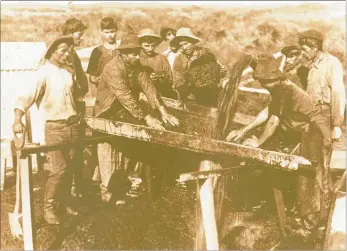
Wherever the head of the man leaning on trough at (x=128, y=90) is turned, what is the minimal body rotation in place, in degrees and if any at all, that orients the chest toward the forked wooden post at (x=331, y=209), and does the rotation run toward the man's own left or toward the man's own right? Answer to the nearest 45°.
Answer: approximately 45° to the man's own left

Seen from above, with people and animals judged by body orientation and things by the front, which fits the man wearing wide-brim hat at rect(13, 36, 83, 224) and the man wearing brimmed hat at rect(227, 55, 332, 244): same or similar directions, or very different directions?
very different directions

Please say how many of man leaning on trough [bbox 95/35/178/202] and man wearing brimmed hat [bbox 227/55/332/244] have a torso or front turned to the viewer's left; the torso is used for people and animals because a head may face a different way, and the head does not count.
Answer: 1

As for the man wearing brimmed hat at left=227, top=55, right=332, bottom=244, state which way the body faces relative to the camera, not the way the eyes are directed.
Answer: to the viewer's left

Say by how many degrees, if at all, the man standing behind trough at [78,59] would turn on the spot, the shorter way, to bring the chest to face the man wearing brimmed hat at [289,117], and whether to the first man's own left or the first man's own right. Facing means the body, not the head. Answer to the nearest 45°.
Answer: approximately 45° to the first man's own left

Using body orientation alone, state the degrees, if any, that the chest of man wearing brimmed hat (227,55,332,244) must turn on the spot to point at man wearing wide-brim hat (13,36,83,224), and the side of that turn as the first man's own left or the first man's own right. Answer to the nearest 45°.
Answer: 0° — they already face them

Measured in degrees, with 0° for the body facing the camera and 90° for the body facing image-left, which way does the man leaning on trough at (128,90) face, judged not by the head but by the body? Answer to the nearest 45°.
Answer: approximately 315°

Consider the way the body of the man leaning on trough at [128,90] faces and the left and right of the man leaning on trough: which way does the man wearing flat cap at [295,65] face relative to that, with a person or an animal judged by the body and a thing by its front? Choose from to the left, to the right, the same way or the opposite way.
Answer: to the right
